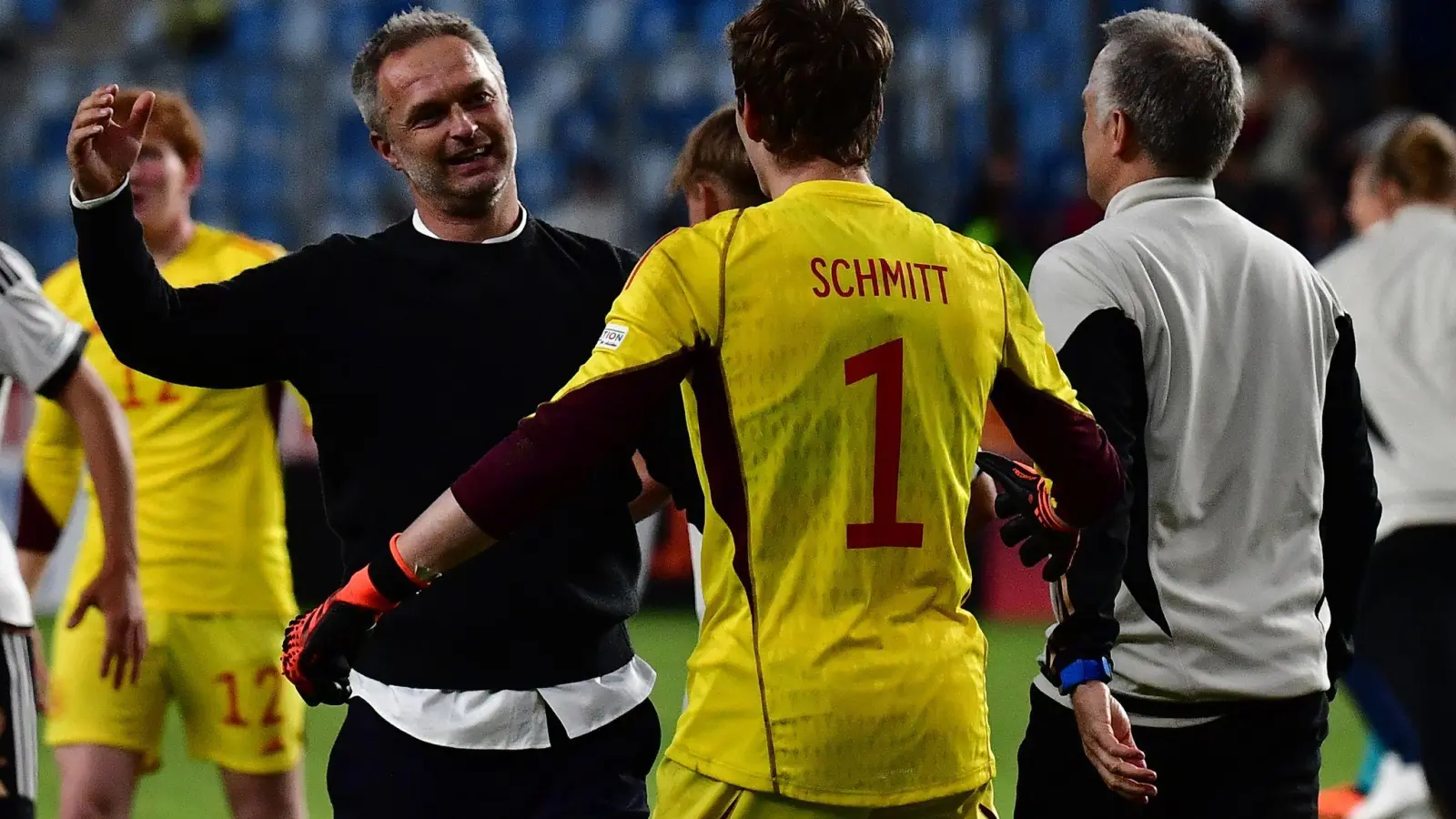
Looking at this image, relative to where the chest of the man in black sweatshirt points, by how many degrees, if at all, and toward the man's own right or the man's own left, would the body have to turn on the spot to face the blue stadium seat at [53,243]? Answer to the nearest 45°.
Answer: approximately 180°

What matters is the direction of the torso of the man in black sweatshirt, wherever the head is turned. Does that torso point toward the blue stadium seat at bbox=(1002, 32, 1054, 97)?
no

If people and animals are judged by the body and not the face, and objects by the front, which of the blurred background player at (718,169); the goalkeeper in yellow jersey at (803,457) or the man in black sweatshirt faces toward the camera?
the man in black sweatshirt

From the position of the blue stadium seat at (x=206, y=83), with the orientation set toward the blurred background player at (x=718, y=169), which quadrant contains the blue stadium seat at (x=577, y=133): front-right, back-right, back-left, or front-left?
front-left

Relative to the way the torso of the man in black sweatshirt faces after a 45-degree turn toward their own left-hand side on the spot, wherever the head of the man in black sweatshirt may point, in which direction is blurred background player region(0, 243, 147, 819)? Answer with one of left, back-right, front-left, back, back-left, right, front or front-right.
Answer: back

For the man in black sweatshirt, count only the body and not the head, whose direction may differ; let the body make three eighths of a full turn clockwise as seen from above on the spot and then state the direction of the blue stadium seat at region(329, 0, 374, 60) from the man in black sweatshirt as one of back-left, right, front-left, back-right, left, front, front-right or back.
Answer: front-right

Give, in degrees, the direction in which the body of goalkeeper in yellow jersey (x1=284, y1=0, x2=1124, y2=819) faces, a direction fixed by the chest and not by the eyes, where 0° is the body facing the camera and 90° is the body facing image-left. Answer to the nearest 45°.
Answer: approximately 135°

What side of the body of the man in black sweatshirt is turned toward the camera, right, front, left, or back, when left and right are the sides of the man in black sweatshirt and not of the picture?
front

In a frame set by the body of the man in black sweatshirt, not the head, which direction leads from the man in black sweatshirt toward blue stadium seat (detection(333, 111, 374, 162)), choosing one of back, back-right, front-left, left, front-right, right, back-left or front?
back

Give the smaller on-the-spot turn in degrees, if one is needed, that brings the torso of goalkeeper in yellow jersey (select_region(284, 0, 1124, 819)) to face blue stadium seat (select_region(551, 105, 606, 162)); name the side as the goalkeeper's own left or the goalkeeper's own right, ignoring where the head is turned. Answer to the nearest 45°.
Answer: approximately 45° to the goalkeeper's own right

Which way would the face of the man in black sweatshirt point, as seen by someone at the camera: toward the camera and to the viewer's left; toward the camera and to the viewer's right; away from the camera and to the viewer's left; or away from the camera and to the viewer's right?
toward the camera and to the viewer's right
